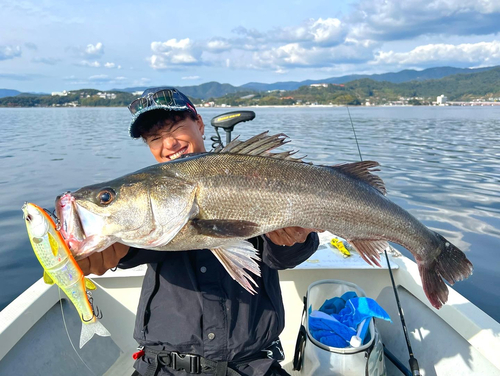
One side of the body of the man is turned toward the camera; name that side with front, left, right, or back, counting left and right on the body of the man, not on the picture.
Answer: front

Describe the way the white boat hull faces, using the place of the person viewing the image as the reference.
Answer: facing away from the viewer

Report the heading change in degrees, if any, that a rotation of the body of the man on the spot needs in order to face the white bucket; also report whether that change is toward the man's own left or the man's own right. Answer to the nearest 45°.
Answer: approximately 90° to the man's own left

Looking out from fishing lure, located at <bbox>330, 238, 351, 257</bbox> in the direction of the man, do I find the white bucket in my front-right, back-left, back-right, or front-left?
front-left
